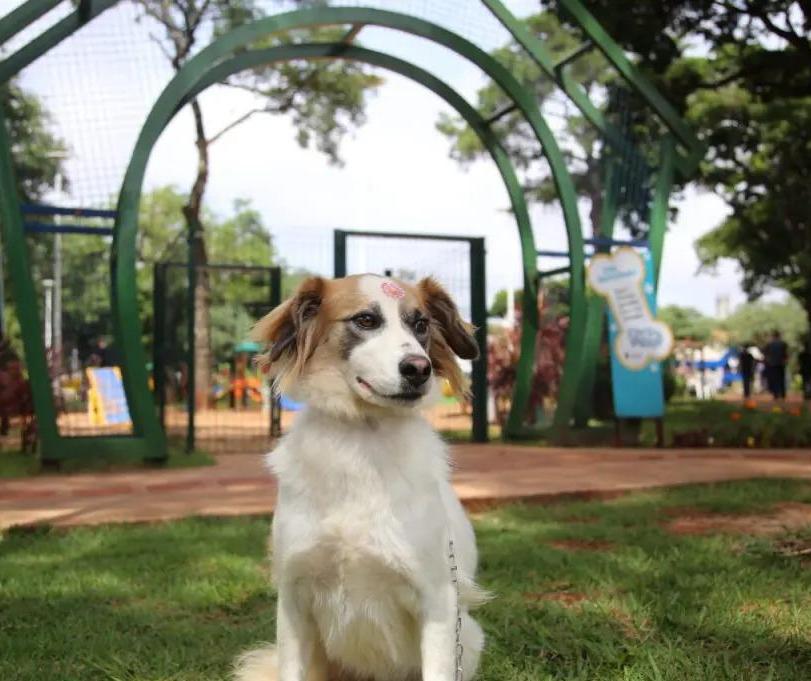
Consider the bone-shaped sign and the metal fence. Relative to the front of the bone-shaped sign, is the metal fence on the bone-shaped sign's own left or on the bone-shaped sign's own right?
on the bone-shaped sign's own right

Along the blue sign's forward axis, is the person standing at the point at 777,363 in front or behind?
behind

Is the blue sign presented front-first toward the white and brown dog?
yes

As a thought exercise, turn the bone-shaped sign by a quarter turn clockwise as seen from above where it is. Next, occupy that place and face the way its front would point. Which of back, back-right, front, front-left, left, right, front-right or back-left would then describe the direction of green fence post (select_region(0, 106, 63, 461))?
front-left

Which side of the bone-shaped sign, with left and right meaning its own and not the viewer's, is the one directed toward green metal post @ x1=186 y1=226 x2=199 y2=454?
right

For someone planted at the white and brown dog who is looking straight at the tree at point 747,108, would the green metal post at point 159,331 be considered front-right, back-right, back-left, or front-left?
front-left

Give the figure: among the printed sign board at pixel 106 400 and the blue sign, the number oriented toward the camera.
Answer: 2

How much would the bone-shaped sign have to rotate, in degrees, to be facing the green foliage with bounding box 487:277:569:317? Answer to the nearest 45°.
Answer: approximately 135° to its right

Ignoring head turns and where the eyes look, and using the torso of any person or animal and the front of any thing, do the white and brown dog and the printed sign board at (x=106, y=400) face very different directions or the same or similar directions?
same or similar directions

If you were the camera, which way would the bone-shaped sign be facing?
facing the viewer
